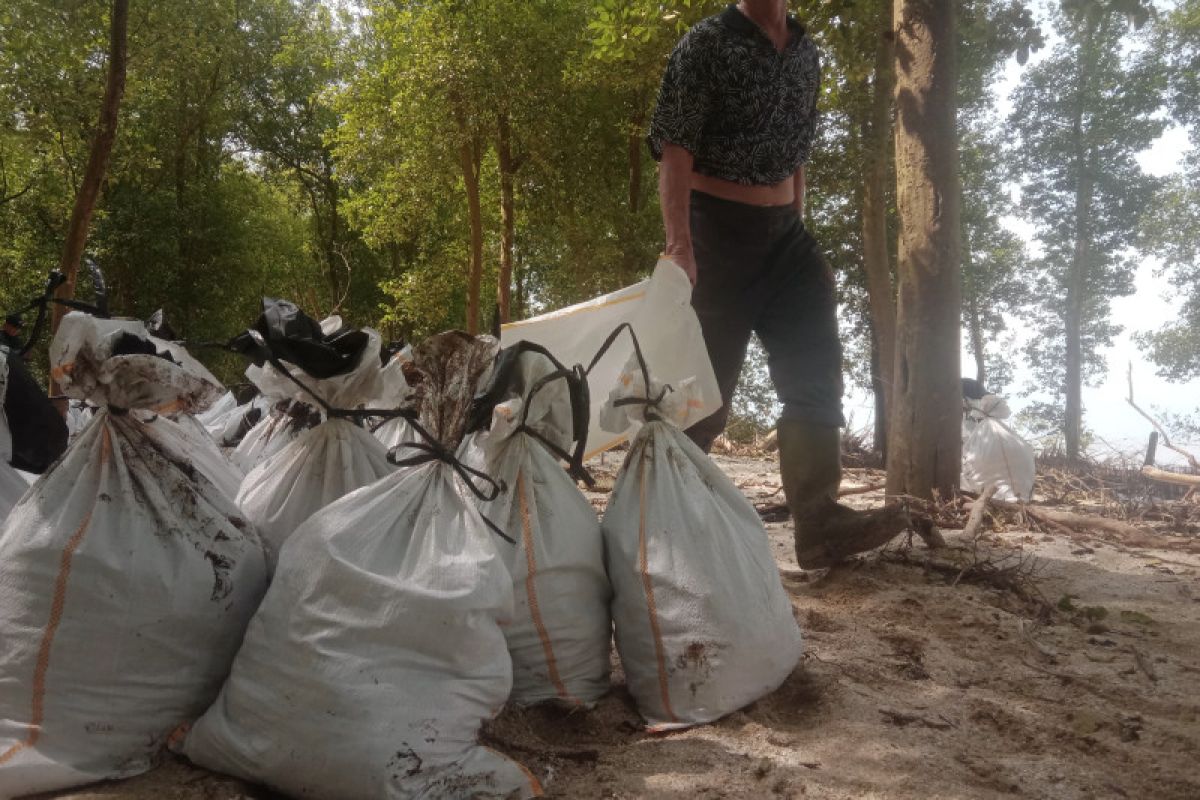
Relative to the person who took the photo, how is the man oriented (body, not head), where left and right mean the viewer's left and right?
facing the viewer and to the right of the viewer

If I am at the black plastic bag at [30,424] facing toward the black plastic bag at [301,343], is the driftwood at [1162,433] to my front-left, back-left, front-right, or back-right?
front-left

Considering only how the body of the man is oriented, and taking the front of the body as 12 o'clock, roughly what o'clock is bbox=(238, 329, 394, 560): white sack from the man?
The white sack is roughly at 3 o'clock from the man.

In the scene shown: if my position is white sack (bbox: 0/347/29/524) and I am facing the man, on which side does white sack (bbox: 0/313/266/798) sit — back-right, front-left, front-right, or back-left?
front-right

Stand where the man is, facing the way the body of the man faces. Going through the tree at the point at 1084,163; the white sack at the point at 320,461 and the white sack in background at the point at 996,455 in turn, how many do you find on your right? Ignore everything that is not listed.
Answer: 1

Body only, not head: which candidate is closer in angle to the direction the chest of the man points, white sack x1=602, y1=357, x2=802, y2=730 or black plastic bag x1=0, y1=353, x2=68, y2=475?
the white sack

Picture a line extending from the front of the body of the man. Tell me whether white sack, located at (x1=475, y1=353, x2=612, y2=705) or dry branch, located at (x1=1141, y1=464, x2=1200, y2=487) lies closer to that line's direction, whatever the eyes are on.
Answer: the white sack

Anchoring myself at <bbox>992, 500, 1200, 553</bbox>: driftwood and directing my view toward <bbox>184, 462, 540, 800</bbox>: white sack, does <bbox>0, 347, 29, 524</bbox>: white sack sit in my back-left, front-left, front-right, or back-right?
front-right

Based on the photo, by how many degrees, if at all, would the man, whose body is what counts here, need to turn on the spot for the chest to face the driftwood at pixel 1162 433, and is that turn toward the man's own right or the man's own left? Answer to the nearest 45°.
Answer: approximately 90° to the man's own left

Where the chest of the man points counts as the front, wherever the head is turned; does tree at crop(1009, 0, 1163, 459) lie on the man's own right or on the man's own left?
on the man's own left

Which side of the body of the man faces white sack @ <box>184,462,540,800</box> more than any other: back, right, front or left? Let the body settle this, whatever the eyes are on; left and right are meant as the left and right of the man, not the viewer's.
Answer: right

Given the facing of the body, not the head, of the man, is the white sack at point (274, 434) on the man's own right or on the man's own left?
on the man's own right

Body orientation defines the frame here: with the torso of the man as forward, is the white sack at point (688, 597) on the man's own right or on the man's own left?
on the man's own right
